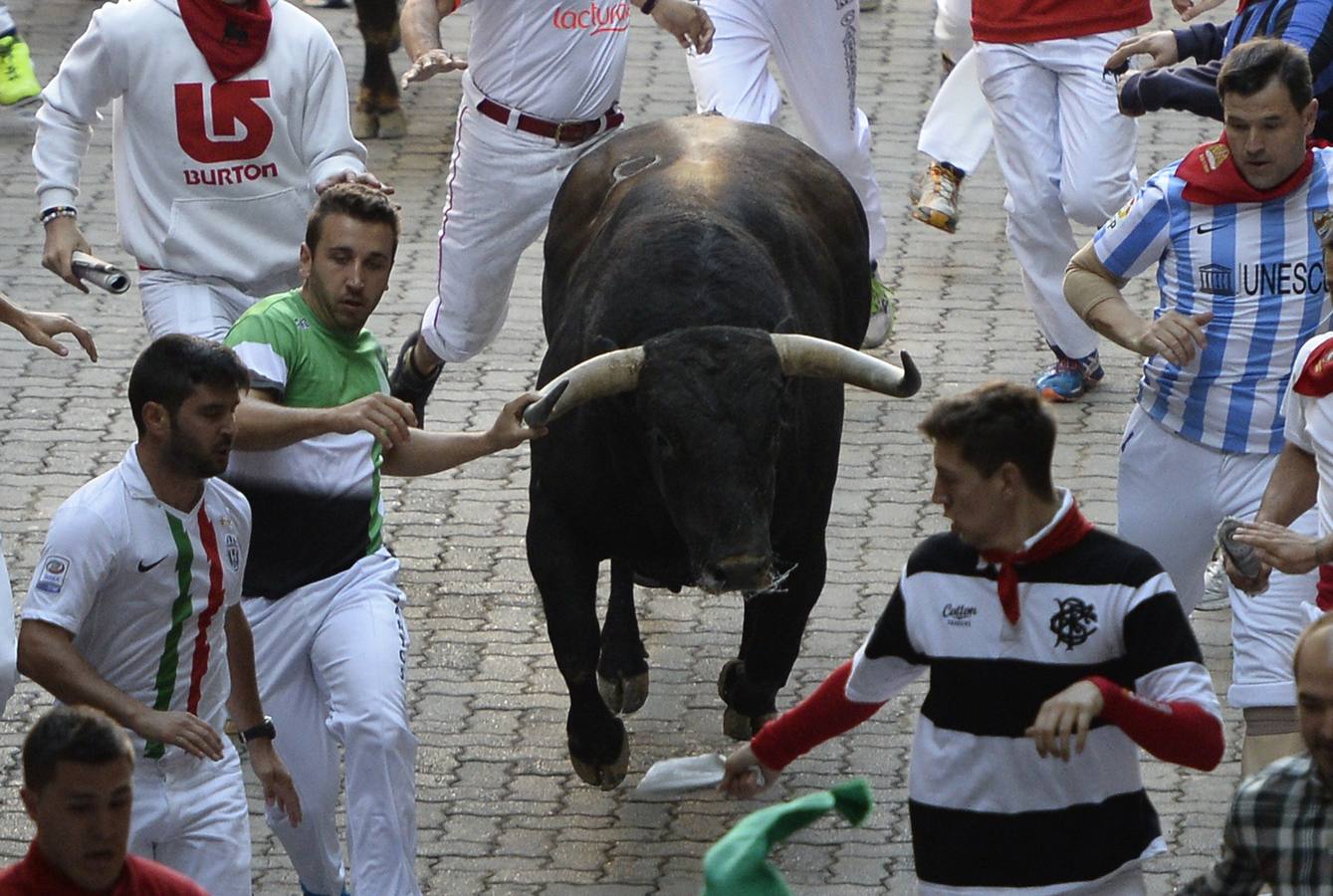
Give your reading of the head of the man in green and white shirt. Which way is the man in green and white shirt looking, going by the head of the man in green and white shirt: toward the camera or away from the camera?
toward the camera

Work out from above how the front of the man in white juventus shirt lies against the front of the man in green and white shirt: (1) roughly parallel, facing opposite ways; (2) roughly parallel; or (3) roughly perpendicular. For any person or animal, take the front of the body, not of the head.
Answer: roughly parallel

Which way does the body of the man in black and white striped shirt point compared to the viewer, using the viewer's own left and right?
facing the viewer

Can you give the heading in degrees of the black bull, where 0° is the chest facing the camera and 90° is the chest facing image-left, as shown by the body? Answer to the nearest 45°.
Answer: approximately 0°

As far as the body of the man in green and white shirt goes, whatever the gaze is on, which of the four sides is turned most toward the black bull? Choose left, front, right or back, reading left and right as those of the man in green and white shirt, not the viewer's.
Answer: left

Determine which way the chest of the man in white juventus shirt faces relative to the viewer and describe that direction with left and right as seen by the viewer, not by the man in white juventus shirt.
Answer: facing the viewer and to the right of the viewer

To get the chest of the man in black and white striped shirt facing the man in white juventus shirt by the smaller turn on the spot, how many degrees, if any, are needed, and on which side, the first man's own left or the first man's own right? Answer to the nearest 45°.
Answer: approximately 90° to the first man's own right

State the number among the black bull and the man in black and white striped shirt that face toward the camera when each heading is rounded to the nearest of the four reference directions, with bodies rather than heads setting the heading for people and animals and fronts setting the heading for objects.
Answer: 2

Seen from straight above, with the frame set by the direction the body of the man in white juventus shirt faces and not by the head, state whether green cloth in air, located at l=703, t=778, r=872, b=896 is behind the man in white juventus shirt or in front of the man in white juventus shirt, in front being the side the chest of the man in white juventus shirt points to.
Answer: in front

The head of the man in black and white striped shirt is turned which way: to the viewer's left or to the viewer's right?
to the viewer's left

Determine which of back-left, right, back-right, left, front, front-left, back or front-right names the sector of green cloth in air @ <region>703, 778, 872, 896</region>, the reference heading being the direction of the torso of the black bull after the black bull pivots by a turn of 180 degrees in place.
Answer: back
